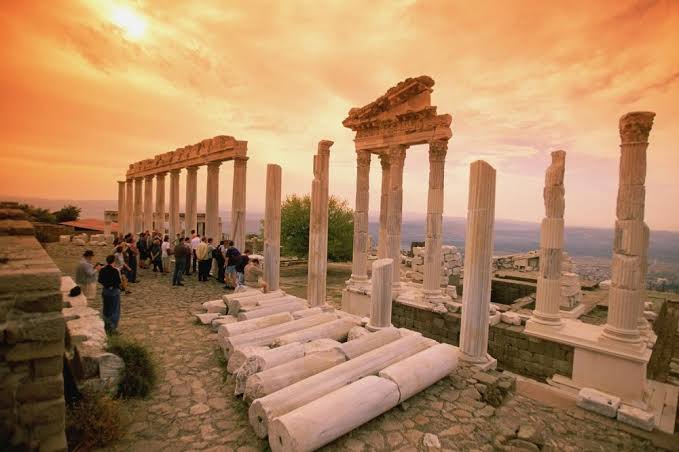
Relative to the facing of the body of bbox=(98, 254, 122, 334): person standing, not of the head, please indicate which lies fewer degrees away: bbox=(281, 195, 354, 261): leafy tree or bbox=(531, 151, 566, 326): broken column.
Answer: the leafy tree

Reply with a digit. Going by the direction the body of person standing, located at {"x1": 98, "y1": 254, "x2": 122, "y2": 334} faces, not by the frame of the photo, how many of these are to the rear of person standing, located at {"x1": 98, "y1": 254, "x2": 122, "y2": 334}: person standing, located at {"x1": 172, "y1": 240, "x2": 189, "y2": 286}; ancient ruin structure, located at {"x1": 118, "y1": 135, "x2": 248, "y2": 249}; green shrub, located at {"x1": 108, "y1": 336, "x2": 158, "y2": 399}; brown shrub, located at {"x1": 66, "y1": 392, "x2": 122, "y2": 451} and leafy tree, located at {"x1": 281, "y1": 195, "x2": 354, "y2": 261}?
2

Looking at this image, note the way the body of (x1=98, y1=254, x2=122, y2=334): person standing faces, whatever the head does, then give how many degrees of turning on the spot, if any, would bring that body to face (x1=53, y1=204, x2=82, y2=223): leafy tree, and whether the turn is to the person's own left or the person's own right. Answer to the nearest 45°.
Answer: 0° — they already face it

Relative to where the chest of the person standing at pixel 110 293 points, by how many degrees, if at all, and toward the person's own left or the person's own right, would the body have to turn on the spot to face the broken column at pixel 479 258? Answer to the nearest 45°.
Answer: approximately 135° to the person's own right

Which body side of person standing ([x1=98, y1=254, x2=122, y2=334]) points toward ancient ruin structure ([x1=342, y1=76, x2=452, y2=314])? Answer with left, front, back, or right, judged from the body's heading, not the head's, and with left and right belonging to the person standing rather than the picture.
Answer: right

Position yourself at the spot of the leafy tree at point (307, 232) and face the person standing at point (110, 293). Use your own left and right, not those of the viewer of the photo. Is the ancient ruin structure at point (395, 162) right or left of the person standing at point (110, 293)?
left

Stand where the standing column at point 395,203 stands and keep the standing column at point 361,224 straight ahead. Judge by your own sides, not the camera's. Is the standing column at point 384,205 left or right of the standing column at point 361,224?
right

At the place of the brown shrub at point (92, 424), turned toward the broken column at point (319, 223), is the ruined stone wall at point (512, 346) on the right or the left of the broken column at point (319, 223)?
right

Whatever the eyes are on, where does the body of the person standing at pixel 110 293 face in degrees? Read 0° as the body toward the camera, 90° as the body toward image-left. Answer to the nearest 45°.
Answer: approximately 180°

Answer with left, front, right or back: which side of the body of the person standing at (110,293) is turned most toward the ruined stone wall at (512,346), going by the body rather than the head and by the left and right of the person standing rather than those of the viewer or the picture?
right
